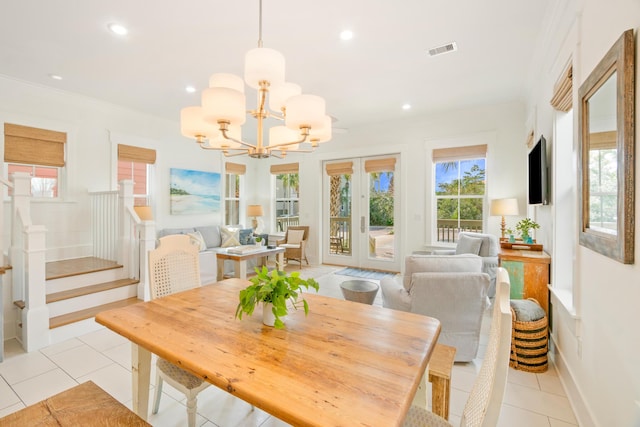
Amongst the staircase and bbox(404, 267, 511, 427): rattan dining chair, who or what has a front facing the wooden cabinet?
the staircase

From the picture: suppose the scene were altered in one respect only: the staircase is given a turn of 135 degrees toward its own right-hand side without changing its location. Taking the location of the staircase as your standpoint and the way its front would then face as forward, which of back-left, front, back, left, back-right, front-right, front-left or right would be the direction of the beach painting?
back-right

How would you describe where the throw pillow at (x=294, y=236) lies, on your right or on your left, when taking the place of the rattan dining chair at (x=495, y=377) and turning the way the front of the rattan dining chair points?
on your right

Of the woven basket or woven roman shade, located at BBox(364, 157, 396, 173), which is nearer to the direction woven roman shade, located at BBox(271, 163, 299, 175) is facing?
the woven basket

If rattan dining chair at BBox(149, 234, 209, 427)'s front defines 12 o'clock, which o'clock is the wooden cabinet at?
The wooden cabinet is roughly at 11 o'clock from the rattan dining chair.

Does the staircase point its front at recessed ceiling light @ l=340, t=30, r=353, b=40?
yes

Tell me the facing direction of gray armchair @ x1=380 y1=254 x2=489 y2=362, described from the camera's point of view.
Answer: facing away from the viewer and to the left of the viewer

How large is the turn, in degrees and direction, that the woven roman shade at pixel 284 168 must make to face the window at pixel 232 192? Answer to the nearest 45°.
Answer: approximately 90° to its right

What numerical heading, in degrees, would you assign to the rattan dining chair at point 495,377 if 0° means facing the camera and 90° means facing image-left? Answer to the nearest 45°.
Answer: approximately 90°

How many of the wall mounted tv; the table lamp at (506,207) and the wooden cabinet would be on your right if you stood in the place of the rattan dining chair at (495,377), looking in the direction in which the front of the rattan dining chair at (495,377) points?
3

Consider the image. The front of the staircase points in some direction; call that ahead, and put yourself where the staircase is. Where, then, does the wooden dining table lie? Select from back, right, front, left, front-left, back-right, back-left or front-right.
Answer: front-right

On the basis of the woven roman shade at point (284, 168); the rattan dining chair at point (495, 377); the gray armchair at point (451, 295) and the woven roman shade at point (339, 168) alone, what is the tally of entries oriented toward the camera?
2

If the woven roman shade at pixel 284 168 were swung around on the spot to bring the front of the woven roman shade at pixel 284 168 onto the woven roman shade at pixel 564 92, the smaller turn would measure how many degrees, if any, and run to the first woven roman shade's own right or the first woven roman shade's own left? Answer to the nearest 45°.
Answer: approximately 45° to the first woven roman shade's own left
